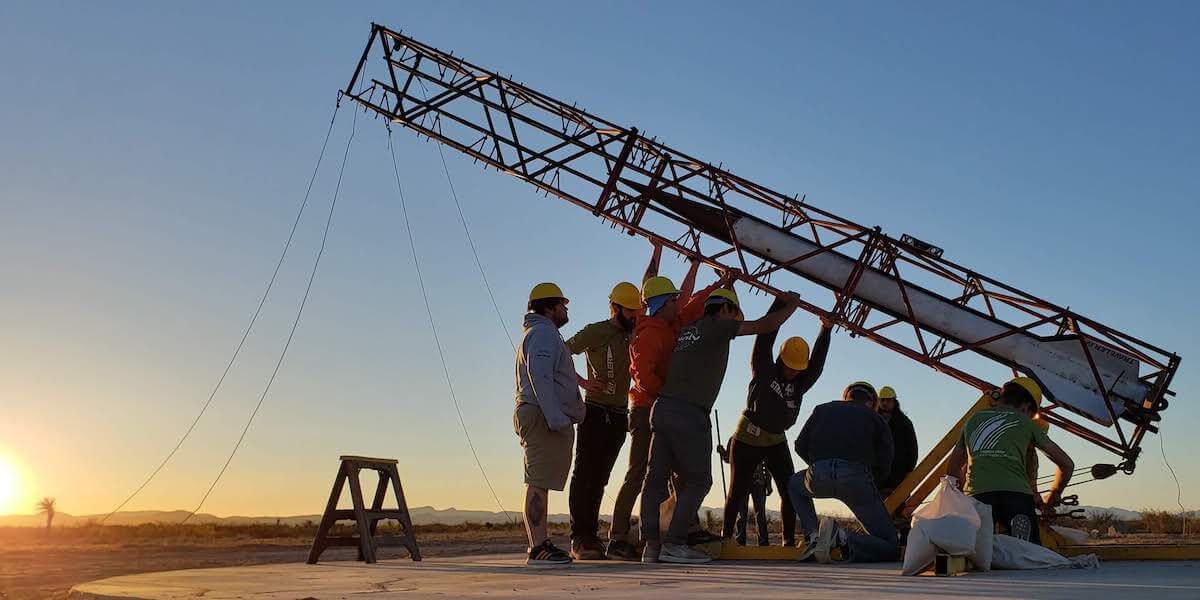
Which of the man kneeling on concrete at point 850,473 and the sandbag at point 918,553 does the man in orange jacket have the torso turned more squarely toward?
the man kneeling on concrete

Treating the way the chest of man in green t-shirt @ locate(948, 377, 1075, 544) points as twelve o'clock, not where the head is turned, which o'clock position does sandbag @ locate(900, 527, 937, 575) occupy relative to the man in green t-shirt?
The sandbag is roughly at 7 o'clock from the man in green t-shirt.

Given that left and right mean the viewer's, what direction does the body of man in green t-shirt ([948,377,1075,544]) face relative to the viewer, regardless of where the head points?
facing away from the viewer and to the right of the viewer

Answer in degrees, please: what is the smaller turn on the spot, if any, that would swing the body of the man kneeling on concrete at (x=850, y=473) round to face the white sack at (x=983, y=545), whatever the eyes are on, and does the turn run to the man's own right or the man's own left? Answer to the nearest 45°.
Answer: approximately 135° to the man's own right

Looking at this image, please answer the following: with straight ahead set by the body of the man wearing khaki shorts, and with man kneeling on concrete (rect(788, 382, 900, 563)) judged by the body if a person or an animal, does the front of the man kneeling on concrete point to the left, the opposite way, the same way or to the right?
to the left

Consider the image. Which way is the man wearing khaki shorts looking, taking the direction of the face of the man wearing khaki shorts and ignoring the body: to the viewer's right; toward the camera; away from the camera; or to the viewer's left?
to the viewer's right

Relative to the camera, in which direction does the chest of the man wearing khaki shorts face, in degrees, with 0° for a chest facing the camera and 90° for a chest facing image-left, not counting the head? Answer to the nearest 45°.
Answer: approximately 270°

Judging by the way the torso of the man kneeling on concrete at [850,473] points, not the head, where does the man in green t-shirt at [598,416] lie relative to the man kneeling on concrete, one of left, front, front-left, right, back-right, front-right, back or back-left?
left

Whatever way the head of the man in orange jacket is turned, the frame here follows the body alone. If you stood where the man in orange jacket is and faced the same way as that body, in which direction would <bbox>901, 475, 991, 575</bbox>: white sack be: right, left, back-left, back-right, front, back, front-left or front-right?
front-right

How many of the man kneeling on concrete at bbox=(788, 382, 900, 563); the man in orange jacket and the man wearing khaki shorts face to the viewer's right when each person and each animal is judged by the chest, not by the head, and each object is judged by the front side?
2

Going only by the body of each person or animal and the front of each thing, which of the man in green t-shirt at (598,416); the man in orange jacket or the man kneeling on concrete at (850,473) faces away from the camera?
the man kneeling on concrete

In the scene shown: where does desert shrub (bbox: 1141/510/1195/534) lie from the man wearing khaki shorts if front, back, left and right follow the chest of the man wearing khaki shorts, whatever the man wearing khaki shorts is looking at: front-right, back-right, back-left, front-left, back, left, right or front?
front-left

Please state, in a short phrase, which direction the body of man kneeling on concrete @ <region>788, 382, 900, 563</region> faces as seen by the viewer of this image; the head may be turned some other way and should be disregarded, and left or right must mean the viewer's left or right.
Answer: facing away from the viewer

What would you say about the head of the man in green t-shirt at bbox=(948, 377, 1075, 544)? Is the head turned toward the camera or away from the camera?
away from the camera

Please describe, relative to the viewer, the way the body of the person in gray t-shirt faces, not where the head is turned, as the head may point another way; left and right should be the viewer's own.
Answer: facing away from the viewer and to the right of the viewer

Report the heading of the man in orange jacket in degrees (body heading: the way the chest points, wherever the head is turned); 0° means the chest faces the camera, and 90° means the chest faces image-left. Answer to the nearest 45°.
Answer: approximately 270°
